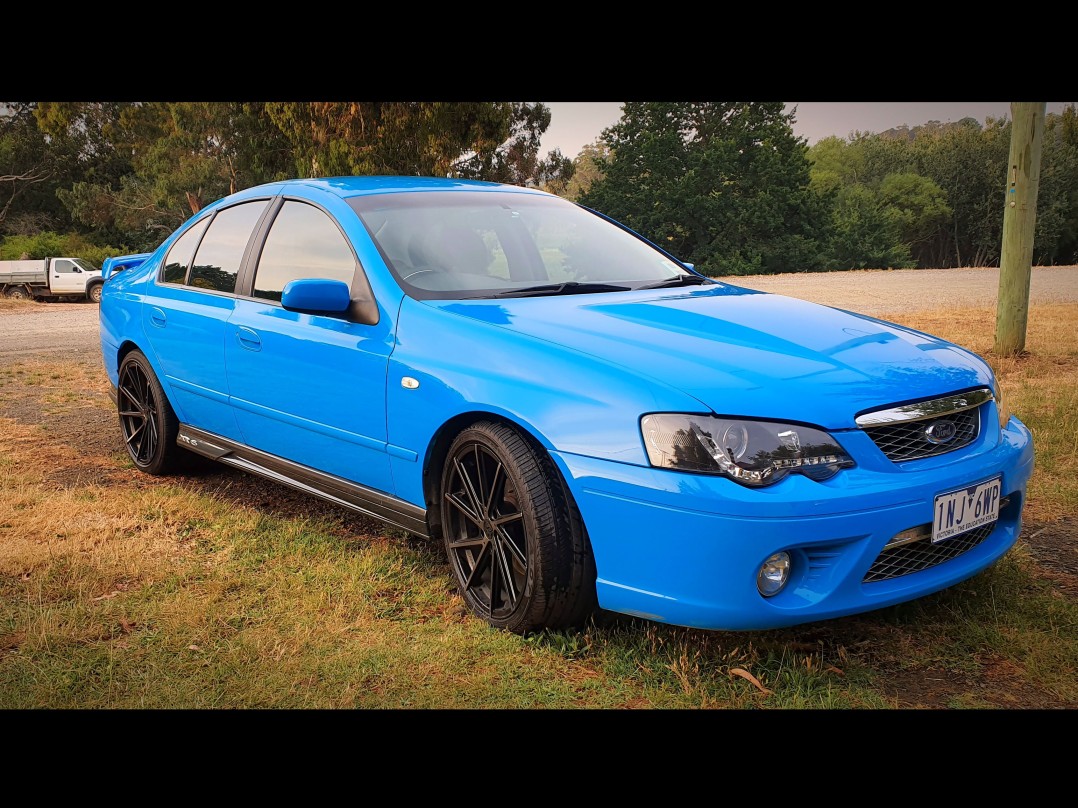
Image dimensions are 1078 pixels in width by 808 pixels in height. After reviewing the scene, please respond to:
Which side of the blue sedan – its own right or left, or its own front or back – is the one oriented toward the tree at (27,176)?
back

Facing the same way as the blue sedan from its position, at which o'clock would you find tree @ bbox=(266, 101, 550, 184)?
The tree is roughly at 7 o'clock from the blue sedan.

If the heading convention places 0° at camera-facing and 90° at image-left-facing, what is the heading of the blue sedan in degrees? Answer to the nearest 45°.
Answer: approximately 315°

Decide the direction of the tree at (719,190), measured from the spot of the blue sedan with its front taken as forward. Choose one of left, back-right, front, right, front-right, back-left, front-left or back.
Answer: back-left

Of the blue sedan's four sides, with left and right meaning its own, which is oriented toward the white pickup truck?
back

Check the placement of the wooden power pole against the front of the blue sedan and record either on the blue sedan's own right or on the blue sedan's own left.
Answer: on the blue sedan's own left

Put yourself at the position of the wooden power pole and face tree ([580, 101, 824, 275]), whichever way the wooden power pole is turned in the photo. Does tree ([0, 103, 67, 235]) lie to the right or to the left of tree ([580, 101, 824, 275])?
left
